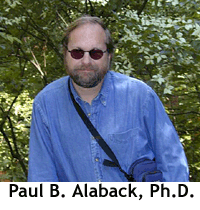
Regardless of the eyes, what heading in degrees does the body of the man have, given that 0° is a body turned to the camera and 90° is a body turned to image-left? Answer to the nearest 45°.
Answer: approximately 0°
